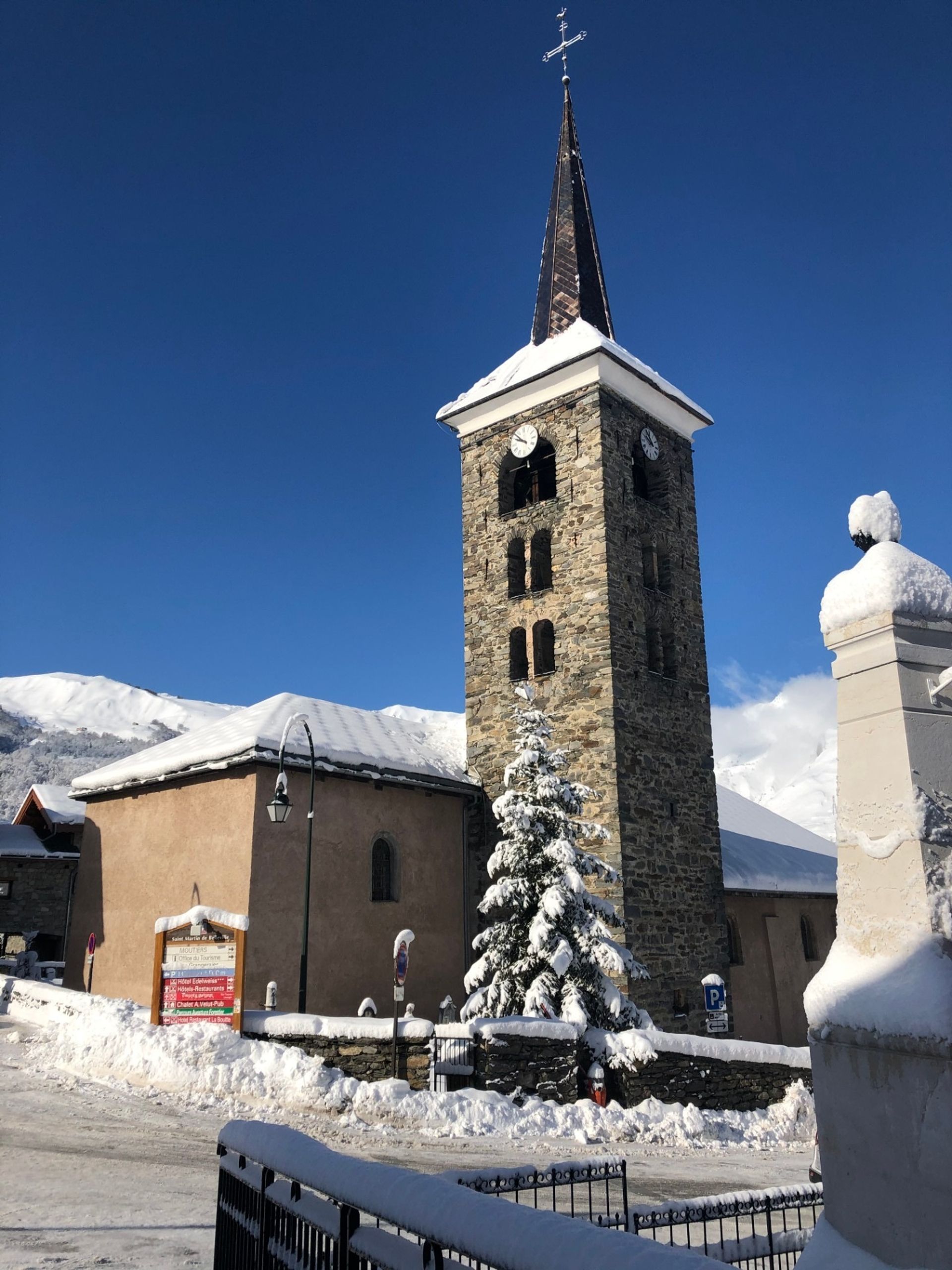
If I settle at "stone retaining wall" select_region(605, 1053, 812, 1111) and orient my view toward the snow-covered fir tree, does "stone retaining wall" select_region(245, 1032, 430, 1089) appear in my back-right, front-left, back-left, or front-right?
front-left

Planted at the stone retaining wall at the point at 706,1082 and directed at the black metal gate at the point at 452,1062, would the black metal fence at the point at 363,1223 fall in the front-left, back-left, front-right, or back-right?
front-left

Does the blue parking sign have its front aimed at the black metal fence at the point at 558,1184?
yes

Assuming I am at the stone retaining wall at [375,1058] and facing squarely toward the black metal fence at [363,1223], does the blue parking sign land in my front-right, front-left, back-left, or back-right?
back-left

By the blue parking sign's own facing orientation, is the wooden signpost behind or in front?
in front

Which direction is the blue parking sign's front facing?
toward the camera

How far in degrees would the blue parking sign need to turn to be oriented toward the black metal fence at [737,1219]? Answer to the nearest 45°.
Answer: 0° — it already faces it

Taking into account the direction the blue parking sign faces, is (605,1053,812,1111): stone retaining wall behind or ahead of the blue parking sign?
ahead

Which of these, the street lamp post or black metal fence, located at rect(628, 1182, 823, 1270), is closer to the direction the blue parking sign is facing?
the black metal fence

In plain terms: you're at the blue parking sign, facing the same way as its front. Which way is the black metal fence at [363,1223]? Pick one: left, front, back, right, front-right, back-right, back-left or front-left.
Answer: front

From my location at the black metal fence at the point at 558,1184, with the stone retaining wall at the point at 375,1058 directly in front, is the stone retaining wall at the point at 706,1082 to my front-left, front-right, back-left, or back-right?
front-right
